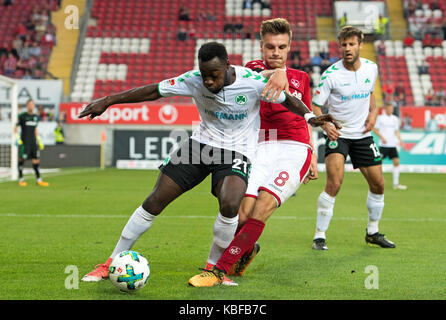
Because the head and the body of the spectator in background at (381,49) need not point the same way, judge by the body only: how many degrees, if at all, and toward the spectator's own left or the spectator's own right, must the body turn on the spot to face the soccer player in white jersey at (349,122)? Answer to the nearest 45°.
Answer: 0° — they already face them

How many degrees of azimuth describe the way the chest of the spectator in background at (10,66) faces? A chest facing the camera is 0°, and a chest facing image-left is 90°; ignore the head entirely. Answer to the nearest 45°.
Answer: approximately 0°

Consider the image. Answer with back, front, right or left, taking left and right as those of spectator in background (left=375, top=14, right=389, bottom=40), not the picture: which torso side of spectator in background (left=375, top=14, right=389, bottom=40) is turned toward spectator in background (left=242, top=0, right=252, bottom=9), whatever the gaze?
right

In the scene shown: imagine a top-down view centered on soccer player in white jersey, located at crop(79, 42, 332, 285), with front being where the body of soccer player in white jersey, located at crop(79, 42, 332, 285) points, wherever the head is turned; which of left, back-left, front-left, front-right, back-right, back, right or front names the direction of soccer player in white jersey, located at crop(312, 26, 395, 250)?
back-left

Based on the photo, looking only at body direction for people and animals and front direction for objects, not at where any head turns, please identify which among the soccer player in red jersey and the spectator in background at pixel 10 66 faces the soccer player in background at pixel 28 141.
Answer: the spectator in background

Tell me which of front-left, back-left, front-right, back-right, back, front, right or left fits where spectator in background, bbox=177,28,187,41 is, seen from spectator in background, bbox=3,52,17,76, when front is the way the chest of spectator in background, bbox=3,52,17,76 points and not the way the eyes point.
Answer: left

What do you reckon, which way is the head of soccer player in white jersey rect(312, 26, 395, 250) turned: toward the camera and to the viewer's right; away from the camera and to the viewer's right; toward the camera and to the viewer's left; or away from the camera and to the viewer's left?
toward the camera and to the viewer's left

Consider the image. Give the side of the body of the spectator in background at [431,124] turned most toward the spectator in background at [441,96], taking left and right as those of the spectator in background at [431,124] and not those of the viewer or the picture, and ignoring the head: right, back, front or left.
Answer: back

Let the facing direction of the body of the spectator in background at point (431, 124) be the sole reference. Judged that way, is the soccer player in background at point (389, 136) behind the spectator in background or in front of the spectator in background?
in front

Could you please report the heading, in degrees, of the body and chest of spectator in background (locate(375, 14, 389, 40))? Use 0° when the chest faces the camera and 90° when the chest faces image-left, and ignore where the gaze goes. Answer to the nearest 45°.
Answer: approximately 0°
